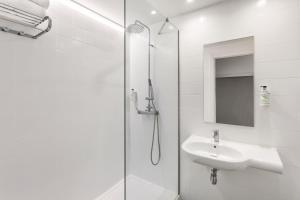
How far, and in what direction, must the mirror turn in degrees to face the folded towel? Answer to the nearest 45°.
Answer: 0° — it already faces it

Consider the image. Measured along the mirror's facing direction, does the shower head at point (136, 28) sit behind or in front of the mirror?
in front

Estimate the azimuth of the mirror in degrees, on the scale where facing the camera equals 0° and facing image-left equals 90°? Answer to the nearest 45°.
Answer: approximately 45°

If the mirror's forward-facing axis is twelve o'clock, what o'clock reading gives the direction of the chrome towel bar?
The chrome towel bar is roughly at 12 o'clock from the mirror.
